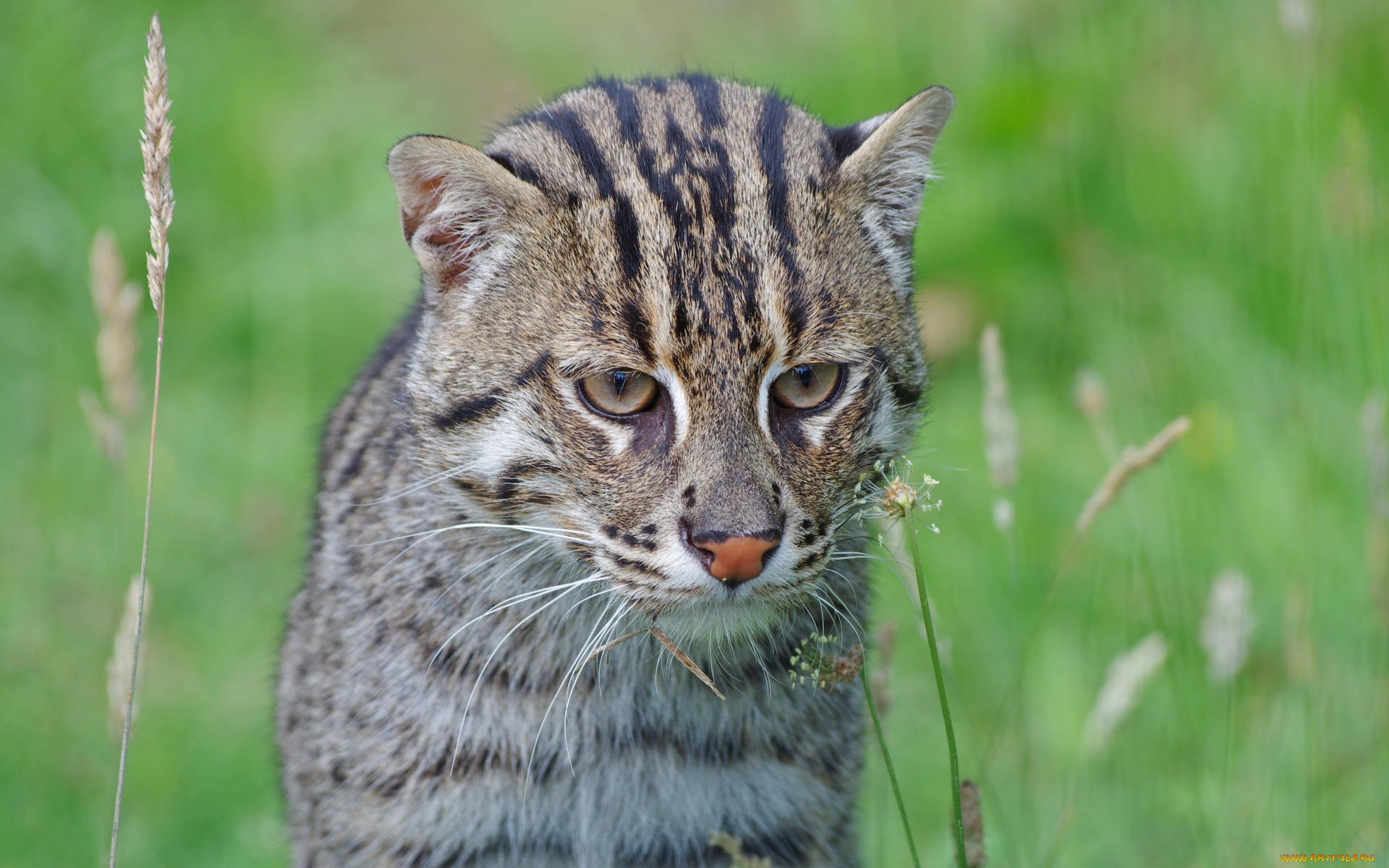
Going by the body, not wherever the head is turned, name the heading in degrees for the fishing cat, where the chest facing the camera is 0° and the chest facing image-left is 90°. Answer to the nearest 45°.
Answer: approximately 315°

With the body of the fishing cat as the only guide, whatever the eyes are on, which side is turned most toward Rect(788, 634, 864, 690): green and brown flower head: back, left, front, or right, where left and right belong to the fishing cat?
front

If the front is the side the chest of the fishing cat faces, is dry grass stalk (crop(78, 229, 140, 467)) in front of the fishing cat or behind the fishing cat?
behind
